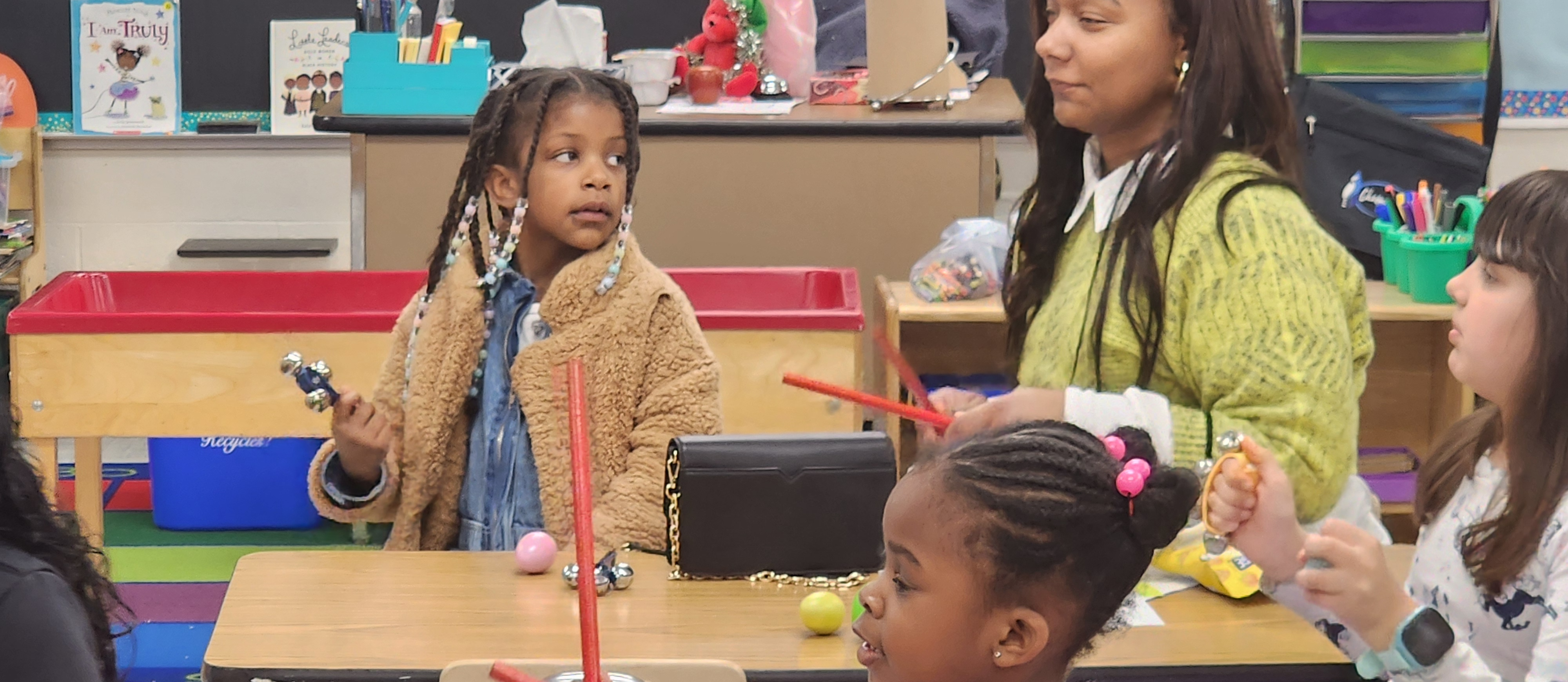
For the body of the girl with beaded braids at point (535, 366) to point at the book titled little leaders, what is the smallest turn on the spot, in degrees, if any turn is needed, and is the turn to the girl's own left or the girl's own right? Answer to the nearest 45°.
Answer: approximately 180°

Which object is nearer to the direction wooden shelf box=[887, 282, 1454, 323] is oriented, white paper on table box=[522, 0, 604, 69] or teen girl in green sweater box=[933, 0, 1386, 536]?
the teen girl in green sweater

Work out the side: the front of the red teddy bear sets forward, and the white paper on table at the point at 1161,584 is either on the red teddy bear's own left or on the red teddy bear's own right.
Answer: on the red teddy bear's own left

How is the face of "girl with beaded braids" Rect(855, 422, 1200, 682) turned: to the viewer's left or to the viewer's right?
to the viewer's left

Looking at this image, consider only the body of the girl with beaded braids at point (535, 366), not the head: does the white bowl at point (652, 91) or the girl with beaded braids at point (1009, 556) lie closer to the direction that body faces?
the girl with beaded braids

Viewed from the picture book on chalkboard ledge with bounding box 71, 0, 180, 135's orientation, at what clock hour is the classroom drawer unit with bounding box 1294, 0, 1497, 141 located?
The classroom drawer unit is roughly at 10 o'clock from the picture book on chalkboard ledge.
